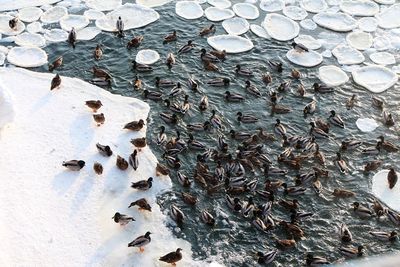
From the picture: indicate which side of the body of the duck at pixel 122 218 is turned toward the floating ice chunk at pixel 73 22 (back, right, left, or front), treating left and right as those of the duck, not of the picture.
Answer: right

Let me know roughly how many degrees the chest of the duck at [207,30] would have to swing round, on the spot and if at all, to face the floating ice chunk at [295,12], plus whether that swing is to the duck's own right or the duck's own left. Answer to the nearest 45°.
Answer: approximately 45° to the duck's own left

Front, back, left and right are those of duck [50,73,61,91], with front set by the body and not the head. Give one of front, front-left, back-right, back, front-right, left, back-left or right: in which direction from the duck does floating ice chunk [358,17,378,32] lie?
front-right

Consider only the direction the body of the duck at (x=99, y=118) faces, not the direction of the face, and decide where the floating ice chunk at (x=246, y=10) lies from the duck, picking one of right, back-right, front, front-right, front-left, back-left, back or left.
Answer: left

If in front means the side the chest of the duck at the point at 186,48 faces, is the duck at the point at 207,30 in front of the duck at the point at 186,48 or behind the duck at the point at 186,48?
in front
